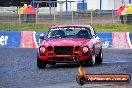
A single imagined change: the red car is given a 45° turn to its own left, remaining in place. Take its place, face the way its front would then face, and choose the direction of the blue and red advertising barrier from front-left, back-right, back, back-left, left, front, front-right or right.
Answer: back-left

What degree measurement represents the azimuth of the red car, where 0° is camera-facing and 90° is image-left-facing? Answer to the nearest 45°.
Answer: approximately 0°
